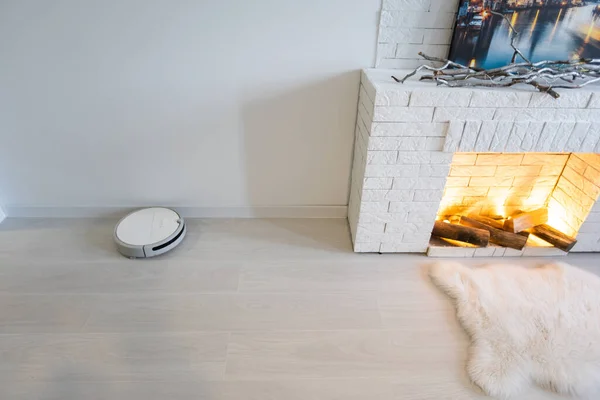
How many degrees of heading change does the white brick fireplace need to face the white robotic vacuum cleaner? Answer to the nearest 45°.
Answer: approximately 45° to its right

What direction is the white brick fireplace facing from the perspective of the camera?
toward the camera
